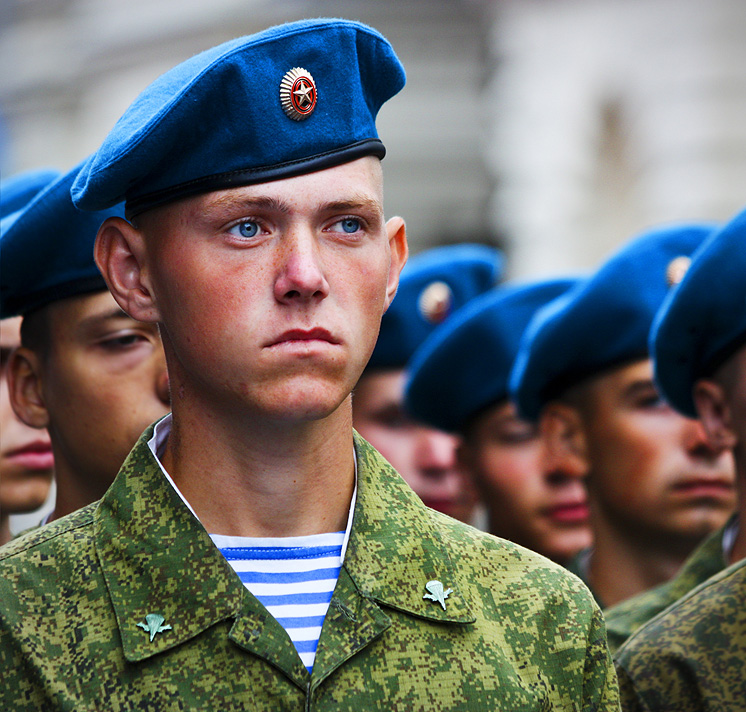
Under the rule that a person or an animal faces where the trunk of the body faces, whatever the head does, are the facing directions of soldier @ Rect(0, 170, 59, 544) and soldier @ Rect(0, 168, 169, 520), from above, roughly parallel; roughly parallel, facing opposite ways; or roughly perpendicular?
roughly parallel

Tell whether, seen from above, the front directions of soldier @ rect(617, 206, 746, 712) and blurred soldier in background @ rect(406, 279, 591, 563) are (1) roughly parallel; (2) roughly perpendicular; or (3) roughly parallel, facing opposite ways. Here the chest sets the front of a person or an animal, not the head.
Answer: roughly parallel

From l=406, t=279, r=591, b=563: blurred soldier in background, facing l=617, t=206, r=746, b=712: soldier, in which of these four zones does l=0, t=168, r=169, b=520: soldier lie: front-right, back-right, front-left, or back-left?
front-right

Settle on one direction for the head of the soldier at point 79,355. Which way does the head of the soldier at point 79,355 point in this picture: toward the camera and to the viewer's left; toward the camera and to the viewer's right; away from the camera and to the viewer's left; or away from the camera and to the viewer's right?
toward the camera and to the viewer's right

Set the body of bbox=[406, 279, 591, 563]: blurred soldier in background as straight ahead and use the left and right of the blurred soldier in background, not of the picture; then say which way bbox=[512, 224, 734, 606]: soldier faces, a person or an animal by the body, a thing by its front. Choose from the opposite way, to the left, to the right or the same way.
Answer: the same way
